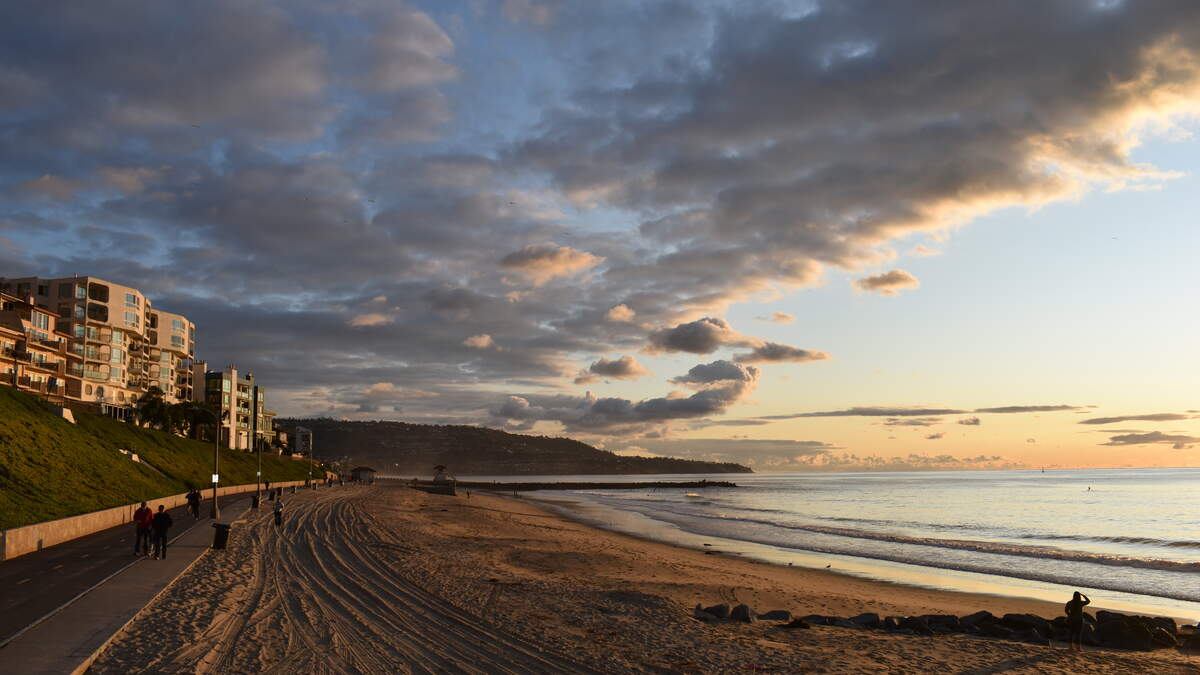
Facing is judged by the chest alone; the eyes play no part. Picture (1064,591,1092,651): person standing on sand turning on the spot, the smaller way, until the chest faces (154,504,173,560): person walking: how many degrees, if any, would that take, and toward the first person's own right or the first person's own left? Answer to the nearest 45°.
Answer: approximately 90° to the first person's own left

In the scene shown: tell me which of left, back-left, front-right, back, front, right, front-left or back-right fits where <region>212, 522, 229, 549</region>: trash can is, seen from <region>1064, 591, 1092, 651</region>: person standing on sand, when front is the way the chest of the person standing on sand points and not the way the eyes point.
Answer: left

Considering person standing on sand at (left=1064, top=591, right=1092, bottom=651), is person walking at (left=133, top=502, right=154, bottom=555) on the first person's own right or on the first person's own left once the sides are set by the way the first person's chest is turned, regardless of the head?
on the first person's own left

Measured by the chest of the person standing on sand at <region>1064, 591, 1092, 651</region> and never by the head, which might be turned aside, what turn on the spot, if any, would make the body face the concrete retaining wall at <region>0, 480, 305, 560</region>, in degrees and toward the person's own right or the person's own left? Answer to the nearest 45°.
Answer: approximately 90° to the person's own left

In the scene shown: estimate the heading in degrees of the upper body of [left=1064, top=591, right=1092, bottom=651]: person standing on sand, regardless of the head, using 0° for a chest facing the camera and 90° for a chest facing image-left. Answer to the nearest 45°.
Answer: approximately 180°
